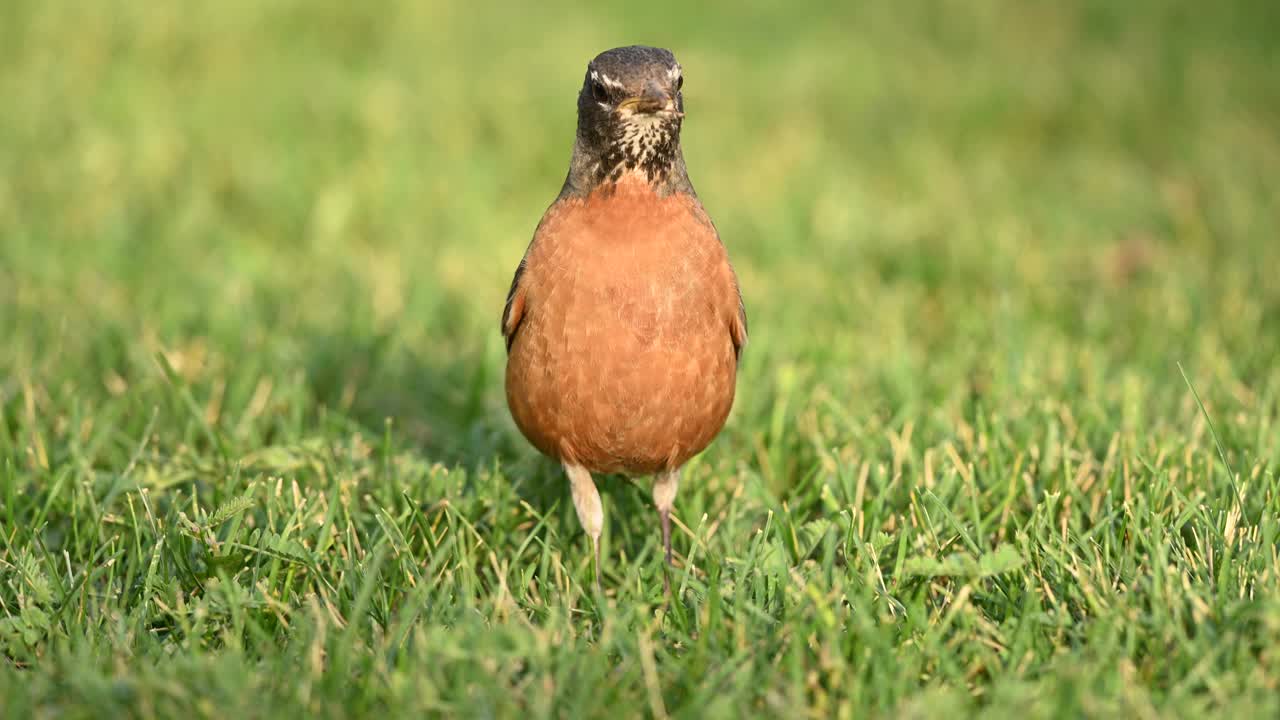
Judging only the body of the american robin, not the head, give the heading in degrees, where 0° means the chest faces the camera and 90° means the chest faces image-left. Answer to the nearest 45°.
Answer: approximately 0°
